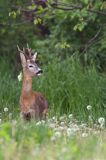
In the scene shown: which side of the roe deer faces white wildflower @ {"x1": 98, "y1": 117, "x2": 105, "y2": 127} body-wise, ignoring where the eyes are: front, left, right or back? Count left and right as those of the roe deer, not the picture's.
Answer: left

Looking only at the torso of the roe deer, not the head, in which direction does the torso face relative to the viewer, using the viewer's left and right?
facing the viewer and to the left of the viewer
